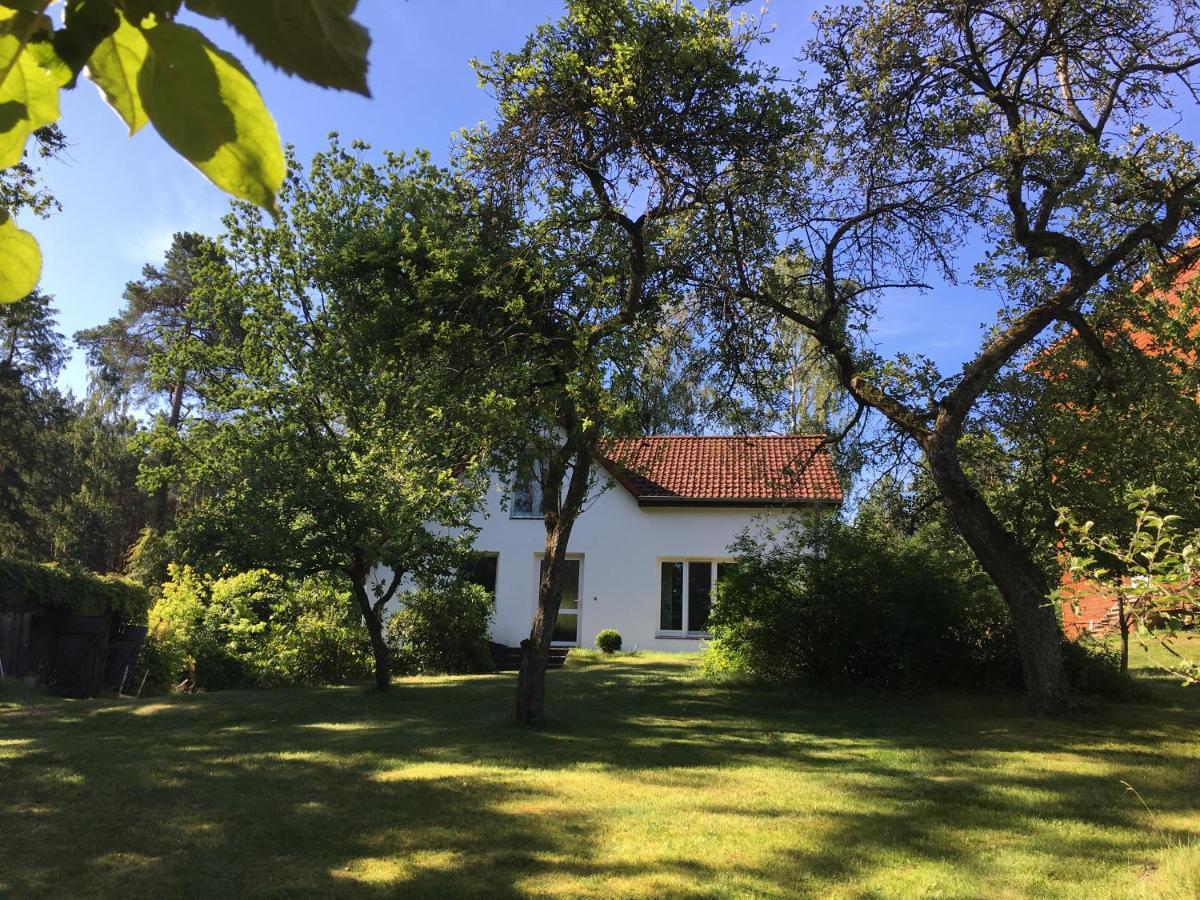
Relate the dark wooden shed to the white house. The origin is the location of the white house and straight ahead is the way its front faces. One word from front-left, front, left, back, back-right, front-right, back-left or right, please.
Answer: front-right

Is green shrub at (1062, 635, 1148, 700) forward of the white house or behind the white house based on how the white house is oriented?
forward

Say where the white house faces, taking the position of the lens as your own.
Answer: facing the viewer

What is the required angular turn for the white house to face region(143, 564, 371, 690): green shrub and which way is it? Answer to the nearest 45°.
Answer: approximately 45° to its right

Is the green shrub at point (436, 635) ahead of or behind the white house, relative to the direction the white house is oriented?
ahead
